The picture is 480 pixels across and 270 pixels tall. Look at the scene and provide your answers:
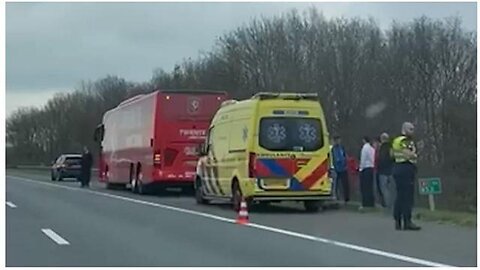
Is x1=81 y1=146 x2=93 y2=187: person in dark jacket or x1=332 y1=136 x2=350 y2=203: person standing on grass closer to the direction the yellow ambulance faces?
the person in dark jacket

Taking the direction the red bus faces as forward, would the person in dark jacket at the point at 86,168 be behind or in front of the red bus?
in front

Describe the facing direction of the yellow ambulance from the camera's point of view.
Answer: facing away from the viewer and to the left of the viewer

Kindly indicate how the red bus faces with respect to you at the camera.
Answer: facing away from the viewer and to the left of the viewer

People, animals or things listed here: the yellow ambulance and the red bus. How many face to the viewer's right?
0

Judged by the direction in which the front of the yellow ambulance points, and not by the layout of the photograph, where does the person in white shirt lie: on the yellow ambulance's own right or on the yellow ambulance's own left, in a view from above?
on the yellow ambulance's own right

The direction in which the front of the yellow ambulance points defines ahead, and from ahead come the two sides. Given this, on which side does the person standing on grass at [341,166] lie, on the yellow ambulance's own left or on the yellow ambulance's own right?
on the yellow ambulance's own right
